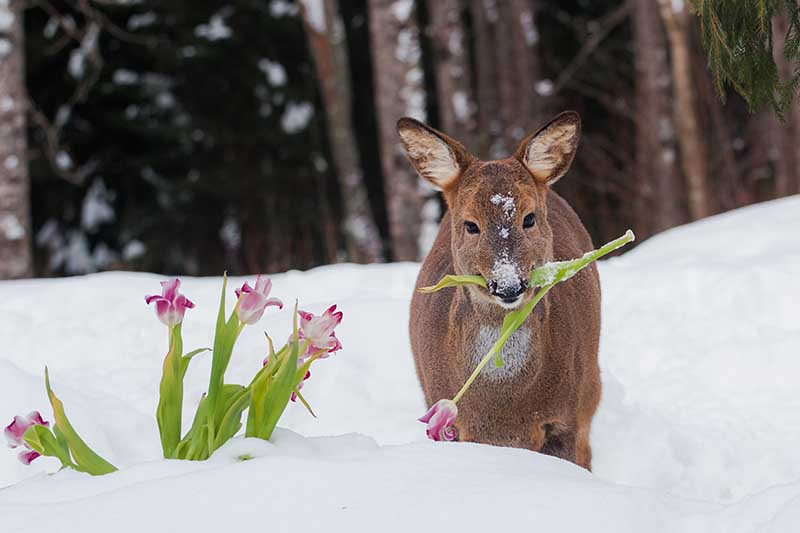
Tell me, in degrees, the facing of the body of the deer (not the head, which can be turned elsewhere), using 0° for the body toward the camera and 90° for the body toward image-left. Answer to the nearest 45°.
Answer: approximately 0°

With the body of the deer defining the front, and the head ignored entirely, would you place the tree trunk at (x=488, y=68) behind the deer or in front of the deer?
behind

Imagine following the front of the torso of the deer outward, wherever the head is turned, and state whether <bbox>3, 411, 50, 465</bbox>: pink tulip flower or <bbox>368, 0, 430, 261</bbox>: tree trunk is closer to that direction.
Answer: the pink tulip flower

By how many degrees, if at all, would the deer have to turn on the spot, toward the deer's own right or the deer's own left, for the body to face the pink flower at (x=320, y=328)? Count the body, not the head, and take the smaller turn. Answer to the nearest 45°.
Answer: approximately 45° to the deer's own right

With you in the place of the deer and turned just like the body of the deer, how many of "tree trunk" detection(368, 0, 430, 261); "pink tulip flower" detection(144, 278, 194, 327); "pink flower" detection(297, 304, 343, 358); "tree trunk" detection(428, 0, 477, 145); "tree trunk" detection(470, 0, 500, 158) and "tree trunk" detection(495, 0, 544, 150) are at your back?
4

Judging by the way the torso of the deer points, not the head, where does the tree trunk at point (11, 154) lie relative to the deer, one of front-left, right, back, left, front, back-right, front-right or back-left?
back-right

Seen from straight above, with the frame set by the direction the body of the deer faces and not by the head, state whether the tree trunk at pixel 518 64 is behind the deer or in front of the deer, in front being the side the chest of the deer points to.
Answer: behind

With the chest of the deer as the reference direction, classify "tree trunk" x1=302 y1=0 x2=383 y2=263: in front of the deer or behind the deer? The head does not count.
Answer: behind

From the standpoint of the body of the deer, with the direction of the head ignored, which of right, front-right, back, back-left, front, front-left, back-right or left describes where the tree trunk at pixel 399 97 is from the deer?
back

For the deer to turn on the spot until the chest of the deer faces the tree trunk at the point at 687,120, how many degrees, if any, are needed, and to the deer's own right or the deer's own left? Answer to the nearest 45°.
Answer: approximately 180°

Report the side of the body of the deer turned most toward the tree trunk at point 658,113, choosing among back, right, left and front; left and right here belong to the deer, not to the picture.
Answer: back

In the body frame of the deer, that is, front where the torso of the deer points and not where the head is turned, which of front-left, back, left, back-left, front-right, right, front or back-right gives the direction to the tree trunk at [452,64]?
back

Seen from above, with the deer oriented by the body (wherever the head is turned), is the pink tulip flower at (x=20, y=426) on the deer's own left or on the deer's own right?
on the deer's own right

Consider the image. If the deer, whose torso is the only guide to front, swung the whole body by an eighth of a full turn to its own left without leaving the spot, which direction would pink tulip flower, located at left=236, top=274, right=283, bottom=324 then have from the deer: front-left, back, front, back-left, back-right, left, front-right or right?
right
